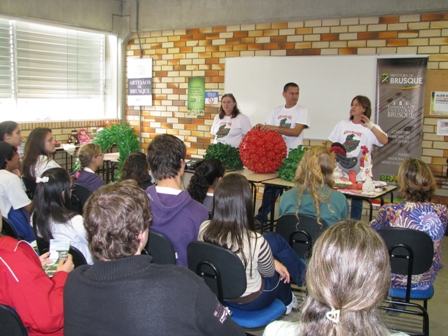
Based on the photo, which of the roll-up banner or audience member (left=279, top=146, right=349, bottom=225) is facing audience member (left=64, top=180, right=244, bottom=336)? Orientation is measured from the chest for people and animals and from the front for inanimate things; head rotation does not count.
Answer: the roll-up banner

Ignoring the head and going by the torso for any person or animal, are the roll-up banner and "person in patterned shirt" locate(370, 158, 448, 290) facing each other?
yes

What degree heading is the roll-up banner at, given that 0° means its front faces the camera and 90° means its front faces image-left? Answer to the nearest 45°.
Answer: approximately 0°

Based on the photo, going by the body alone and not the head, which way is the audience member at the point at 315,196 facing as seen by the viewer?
away from the camera

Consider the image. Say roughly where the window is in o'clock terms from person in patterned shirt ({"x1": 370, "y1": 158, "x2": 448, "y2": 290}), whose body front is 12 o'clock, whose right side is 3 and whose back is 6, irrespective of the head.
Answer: The window is roughly at 10 o'clock from the person in patterned shirt.

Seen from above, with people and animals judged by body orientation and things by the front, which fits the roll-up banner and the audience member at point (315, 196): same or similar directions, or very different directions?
very different directions

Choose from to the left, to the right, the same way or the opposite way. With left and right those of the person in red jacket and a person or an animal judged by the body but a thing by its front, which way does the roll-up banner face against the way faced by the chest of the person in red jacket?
the opposite way

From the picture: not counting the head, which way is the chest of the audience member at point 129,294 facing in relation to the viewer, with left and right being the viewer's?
facing away from the viewer and to the right of the viewer

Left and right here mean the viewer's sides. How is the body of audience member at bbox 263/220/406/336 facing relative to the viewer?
facing away from the viewer

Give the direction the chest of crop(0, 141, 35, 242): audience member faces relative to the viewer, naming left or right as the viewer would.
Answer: facing to the right of the viewer

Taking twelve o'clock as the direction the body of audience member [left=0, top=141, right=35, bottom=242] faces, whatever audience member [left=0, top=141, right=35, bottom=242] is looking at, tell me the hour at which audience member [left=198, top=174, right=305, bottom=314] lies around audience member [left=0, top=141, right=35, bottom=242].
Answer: audience member [left=198, top=174, right=305, bottom=314] is roughly at 2 o'clock from audience member [left=0, top=141, right=35, bottom=242].

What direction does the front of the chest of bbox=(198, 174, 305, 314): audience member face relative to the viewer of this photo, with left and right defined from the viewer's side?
facing away from the viewer and to the right of the viewer

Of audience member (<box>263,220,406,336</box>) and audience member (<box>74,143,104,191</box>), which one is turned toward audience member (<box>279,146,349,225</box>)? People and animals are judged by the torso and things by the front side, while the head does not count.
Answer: audience member (<box>263,220,406,336</box>)

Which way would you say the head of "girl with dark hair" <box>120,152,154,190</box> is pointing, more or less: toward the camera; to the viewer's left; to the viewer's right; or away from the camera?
away from the camera

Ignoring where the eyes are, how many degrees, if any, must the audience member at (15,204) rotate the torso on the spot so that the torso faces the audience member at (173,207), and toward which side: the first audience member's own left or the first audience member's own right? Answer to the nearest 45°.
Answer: approximately 45° to the first audience member's own right
